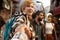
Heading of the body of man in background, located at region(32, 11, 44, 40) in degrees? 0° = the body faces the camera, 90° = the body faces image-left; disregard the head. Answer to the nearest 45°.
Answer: approximately 315°

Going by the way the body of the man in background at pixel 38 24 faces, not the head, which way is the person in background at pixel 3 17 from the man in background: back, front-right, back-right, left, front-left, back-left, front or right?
back-right
